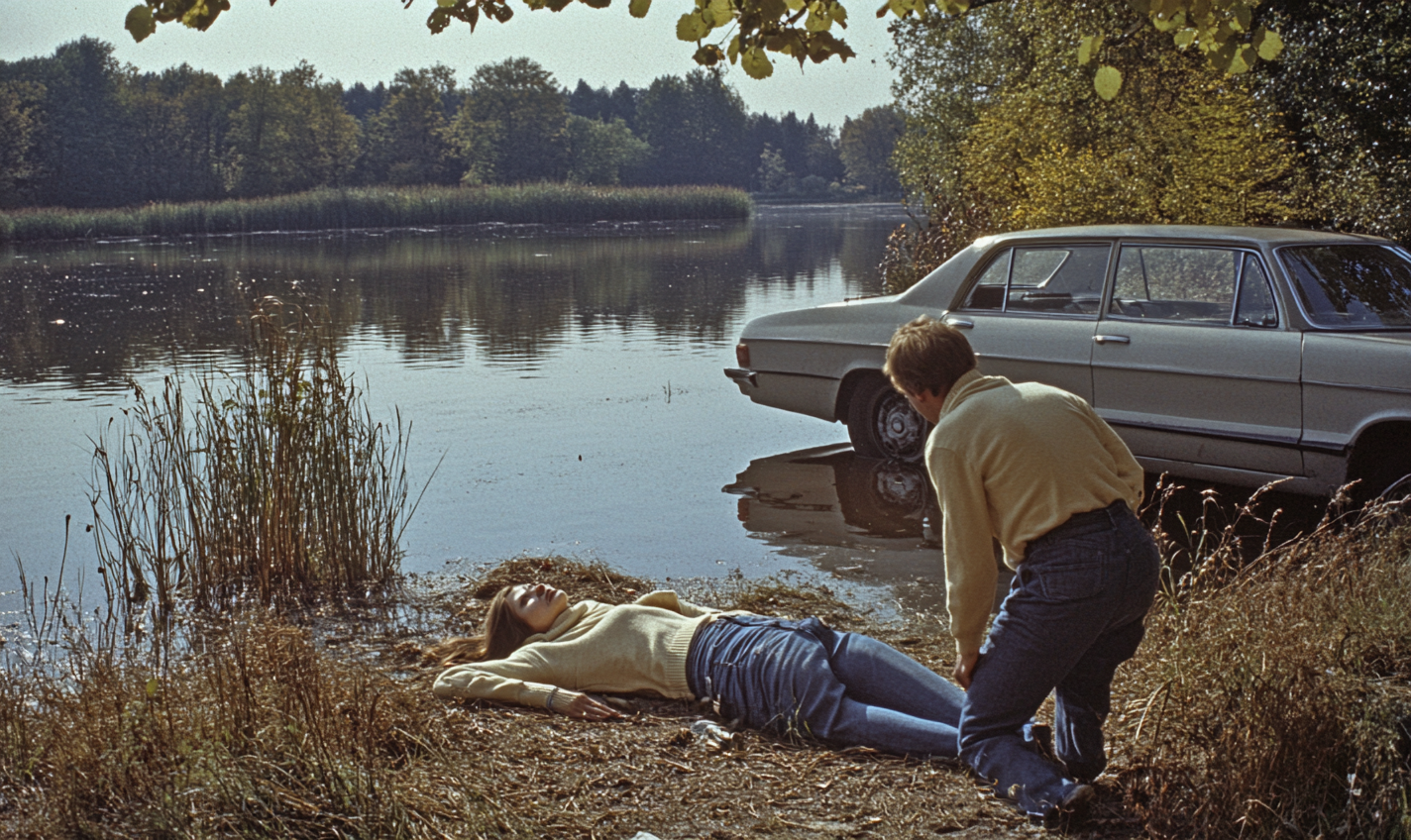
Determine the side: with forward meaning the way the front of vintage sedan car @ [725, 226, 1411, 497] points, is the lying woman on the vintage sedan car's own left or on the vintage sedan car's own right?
on the vintage sedan car's own right

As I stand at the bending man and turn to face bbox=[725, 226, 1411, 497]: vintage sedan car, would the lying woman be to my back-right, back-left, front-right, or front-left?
front-left

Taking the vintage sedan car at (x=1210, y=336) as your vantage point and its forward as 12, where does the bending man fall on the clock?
The bending man is roughly at 2 o'clock from the vintage sedan car.

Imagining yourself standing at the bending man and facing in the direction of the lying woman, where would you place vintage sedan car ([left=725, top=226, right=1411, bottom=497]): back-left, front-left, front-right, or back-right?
front-right

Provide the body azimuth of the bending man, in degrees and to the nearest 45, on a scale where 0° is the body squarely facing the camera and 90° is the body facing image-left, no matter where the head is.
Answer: approximately 135°

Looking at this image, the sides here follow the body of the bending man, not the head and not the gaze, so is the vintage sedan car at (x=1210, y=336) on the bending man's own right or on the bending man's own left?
on the bending man's own right

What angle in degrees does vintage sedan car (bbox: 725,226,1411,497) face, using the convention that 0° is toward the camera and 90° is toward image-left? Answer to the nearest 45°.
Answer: approximately 315°

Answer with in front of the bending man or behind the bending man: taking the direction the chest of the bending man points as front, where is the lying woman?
in front
